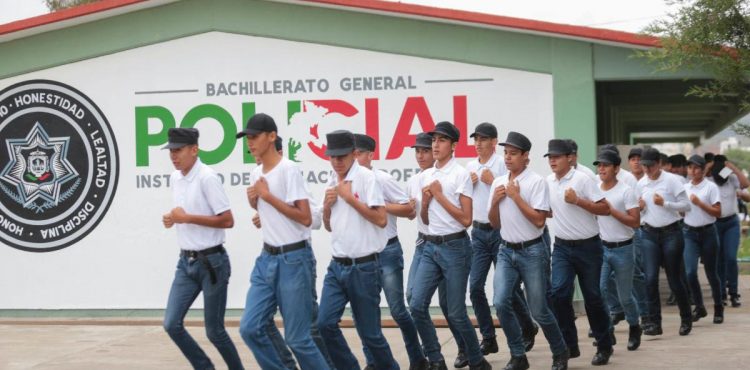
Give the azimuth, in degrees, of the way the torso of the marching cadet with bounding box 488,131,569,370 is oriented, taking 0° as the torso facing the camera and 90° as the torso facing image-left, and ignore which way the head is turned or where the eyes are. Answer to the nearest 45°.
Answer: approximately 45°

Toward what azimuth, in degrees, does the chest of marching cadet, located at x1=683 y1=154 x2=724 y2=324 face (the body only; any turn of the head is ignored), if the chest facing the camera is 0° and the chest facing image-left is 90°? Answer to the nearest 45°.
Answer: approximately 45°

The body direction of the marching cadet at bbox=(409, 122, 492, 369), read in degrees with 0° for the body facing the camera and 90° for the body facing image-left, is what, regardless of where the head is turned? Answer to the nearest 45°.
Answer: approximately 45°

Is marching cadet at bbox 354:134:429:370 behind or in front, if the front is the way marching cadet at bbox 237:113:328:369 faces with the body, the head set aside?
behind
